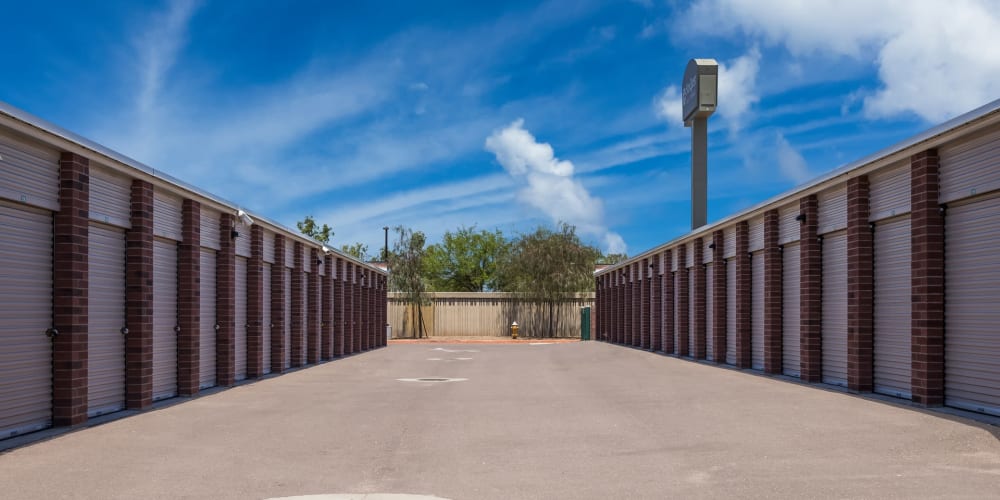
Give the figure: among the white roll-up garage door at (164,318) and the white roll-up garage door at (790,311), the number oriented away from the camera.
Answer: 0

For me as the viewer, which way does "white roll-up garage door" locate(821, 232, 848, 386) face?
facing the viewer and to the left of the viewer

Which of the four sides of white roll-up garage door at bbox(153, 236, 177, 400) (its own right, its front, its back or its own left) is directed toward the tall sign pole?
left

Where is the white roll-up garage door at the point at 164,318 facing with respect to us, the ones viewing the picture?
facing the viewer and to the right of the viewer

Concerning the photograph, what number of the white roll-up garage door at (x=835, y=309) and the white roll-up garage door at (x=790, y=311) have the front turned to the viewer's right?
0

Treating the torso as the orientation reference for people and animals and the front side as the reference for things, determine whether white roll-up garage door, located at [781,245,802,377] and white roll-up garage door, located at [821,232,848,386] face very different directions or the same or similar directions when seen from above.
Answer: same or similar directions

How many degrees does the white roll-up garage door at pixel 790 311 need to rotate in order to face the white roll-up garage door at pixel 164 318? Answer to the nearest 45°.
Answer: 0° — it already faces it

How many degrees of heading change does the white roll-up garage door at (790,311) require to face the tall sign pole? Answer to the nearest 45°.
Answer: approximately 135° to its right

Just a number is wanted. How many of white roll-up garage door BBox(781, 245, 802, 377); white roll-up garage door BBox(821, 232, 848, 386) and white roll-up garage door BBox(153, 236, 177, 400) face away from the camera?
0
